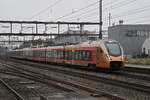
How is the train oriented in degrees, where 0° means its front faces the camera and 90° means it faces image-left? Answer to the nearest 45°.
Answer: approximately 315°
